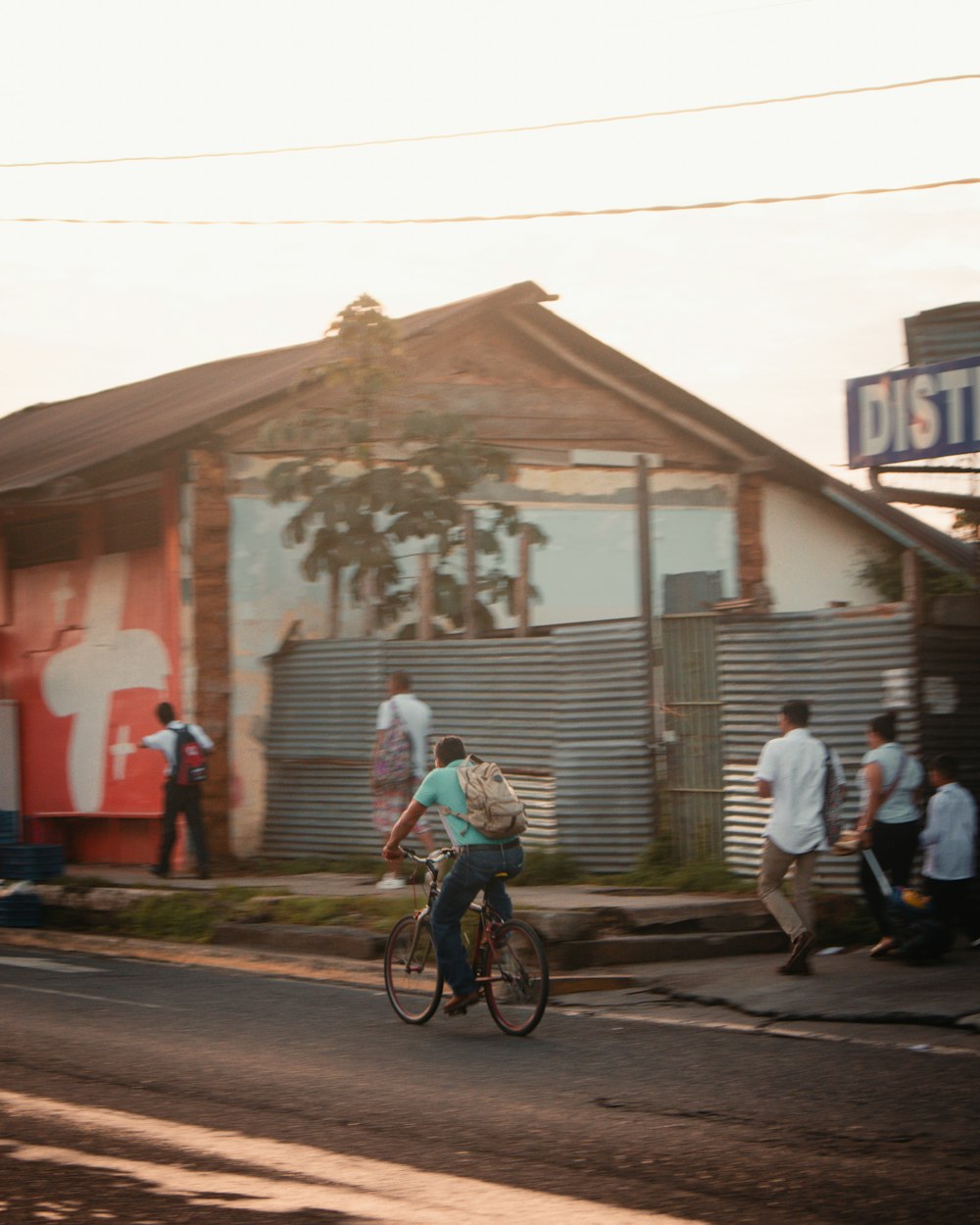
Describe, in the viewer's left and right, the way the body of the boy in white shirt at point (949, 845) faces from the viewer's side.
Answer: facing away from the viewer and to the left of the viewer

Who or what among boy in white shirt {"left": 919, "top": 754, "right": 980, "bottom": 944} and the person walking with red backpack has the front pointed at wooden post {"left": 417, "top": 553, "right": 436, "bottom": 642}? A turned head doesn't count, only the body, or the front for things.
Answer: the boy in white shirt

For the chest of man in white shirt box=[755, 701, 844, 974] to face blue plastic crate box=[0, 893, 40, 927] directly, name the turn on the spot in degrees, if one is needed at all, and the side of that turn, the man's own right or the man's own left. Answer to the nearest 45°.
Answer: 0° — they already face it

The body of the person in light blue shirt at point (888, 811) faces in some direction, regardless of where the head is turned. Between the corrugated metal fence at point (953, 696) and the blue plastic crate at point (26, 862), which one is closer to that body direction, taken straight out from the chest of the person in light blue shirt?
the blue plastic crate

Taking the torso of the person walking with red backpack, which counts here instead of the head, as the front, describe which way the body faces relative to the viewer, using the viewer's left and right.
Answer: facing away from the viewer and to the left of the viewer

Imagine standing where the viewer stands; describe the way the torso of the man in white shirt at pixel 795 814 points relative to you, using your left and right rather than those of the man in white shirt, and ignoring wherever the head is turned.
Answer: facing away from the viewer and to the left of the viewer

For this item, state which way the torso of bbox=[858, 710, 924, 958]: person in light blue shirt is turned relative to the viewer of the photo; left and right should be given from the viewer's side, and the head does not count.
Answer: facing away from the viewer and to the left of the viewer

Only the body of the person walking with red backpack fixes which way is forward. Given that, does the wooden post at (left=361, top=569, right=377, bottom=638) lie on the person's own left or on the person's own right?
on the person's own right

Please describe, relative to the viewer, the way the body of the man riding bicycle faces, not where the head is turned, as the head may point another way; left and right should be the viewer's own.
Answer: facing away from the viewer and to the left of the viewer
